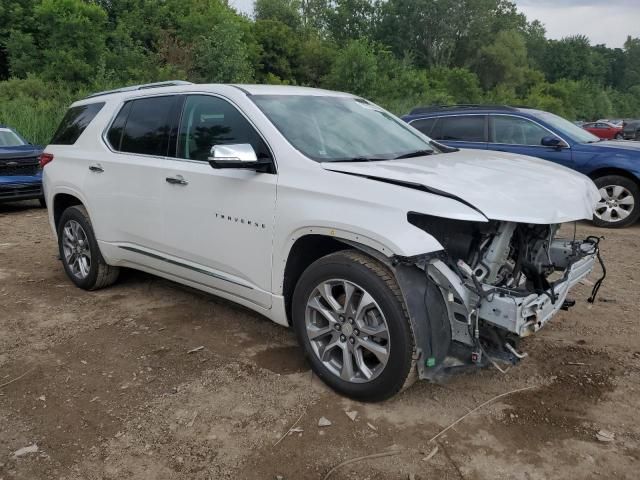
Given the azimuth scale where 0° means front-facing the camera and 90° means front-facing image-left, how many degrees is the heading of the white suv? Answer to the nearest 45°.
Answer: approximately 315°

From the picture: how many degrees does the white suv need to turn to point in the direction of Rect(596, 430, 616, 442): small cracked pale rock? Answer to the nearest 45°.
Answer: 0° — it already faces it

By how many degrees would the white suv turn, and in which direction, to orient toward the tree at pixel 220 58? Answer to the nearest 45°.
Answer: approximately 135° to its left

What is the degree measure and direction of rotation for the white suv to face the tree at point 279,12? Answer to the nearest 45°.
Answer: approximately 135° to its left

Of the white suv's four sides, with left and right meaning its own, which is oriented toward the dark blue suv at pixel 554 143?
left

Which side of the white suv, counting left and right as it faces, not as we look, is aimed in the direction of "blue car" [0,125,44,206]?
back

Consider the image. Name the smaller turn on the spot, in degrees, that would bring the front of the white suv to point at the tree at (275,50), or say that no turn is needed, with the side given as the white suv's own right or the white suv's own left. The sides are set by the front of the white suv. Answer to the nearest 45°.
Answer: approximately 135° to the white suv's own left
